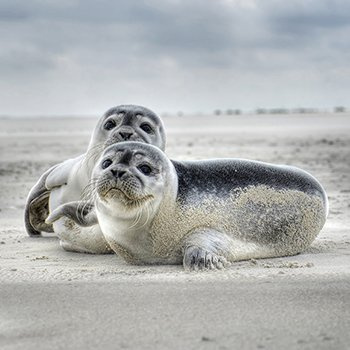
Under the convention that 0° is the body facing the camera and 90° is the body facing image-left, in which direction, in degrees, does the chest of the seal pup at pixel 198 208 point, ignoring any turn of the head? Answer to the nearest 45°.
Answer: approximately 45°

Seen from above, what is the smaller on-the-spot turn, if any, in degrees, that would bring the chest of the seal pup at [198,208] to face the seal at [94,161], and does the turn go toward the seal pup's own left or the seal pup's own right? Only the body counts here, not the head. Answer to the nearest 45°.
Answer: approximately 90° to the seal pup's own right
